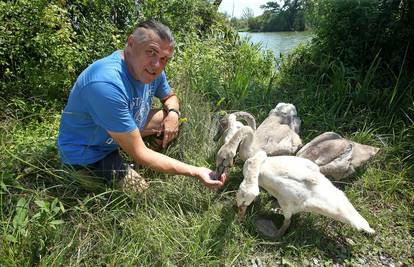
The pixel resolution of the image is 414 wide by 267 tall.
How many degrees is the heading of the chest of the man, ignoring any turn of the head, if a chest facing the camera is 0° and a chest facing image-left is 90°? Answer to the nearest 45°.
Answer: approximately 315°

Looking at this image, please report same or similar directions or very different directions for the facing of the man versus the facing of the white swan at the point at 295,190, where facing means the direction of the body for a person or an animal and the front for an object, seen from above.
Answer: very different directions

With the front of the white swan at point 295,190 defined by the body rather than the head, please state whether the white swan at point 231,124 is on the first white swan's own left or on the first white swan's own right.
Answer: on the first white swan's own right

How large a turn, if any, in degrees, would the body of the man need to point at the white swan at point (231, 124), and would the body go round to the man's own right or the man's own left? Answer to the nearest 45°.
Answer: approximately 90° to the man's own left

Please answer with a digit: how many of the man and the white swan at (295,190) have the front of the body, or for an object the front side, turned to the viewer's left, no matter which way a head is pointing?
1

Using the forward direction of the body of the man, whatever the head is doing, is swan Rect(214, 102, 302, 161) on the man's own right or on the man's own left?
on the man's own left

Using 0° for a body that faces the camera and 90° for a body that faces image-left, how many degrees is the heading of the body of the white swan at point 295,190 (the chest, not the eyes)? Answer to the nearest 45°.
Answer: approximately 90°

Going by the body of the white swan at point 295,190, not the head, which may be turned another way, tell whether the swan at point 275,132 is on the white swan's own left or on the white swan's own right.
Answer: on the white swan's own right

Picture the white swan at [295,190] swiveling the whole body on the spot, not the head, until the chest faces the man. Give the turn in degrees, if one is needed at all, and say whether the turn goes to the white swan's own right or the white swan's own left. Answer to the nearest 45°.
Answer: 0° — it already faces them
